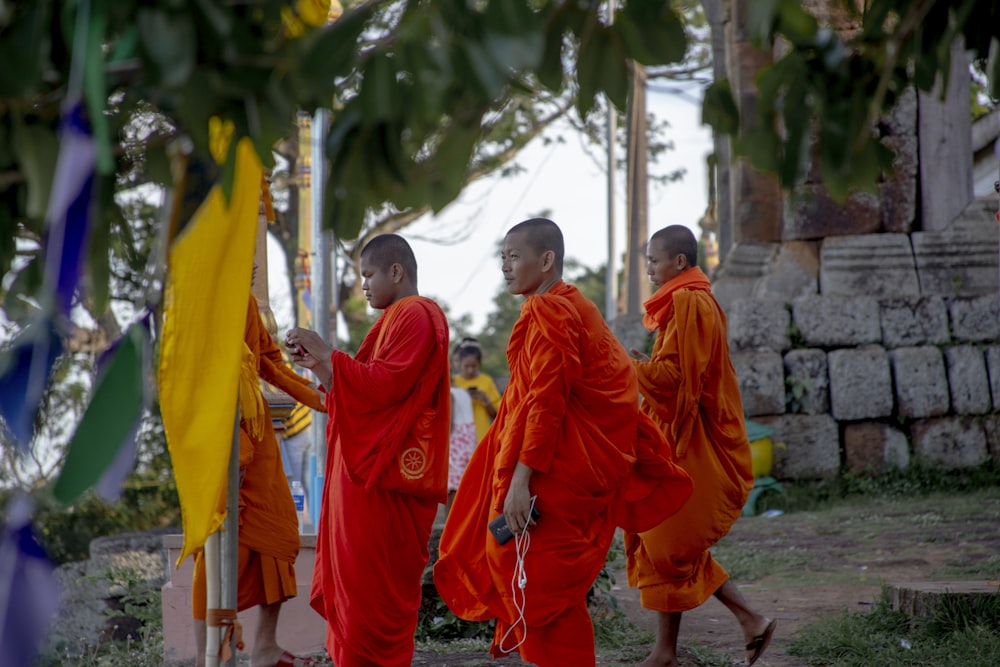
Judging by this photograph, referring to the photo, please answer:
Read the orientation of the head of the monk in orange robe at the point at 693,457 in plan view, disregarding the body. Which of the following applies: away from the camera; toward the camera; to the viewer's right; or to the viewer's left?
to the viewer's left

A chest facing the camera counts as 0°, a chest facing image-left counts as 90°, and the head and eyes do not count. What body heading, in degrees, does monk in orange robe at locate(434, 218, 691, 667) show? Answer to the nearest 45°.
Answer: approximately 90°

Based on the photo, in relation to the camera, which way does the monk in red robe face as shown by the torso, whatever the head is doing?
to the viewer's left

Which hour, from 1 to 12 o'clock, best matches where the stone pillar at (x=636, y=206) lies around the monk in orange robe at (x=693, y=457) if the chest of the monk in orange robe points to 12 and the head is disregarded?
The stone pillar is roughly at 3 o'clock from the monk in orange robe.

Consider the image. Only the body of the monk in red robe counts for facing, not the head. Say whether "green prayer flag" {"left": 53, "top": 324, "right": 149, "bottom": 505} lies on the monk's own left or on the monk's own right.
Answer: on the monk's own left

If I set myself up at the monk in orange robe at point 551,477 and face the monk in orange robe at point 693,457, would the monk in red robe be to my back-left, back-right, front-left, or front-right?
back-left

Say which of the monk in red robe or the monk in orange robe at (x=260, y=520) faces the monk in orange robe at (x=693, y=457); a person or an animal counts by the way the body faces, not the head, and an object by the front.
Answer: the monk in orange robe at (x=260, y=520)

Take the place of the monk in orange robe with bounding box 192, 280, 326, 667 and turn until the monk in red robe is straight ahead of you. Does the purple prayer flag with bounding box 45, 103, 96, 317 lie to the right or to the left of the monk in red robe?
right

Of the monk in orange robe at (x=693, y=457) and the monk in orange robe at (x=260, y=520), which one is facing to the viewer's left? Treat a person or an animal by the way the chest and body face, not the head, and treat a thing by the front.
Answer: the monk in orange robe at (x=693, y=457)

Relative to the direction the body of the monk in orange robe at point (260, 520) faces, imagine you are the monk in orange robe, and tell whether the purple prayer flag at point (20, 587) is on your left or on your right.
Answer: on your right

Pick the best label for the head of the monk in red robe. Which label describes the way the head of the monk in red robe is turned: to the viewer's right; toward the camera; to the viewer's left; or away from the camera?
to the viewer's left

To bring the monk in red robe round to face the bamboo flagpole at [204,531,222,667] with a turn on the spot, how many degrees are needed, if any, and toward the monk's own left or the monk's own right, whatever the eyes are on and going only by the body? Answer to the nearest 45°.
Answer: approximately 45° to the monk's own left

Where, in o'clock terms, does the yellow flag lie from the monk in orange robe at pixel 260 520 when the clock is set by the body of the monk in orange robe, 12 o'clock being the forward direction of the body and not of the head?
The yellow flag is roughly at 3 o'clock from the monk in orange robe.
